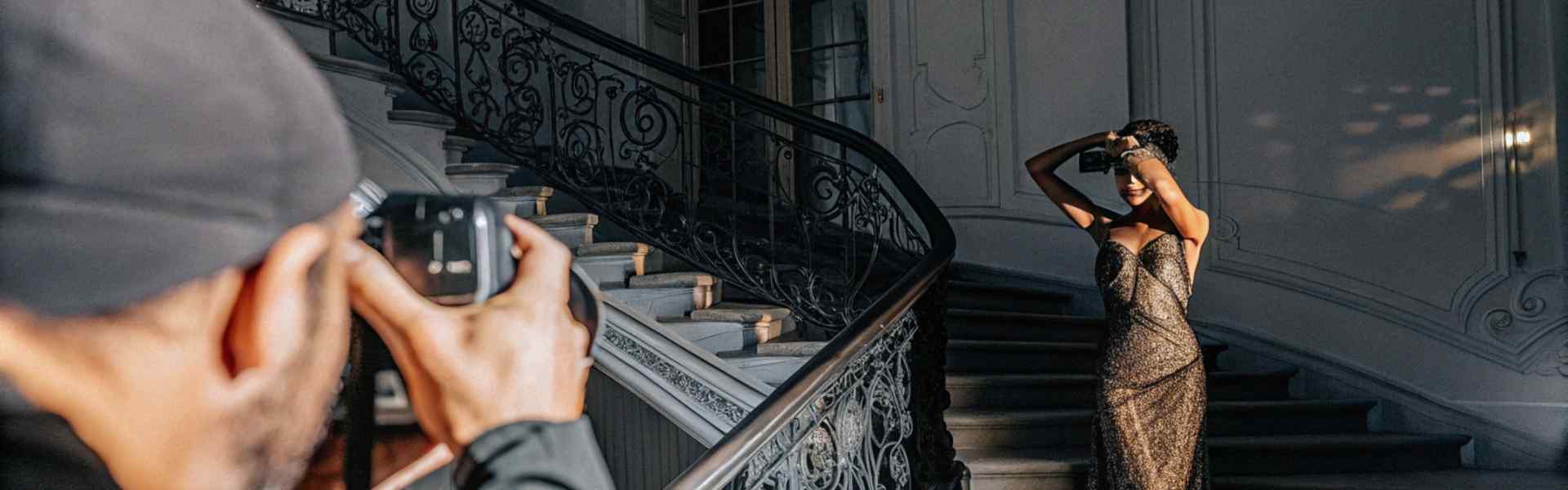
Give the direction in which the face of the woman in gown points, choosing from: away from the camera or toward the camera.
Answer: toward the camera

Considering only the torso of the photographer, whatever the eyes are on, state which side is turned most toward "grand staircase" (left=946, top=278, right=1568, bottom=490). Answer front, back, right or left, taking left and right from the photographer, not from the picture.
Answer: front

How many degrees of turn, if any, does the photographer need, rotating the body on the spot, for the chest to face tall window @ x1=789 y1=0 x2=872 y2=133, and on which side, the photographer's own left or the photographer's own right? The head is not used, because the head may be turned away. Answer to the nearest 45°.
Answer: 0° — they already face it

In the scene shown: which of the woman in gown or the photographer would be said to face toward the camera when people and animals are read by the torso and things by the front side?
the woman in gown

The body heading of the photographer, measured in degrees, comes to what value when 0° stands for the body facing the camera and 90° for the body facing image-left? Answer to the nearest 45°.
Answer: approximately 225°

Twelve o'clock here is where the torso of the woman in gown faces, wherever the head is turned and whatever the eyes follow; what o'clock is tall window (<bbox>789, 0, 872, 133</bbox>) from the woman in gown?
The tall window is roughly at 5 o'clock from the woman in gown.

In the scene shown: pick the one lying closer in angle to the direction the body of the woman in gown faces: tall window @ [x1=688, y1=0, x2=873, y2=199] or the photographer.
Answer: the photographer

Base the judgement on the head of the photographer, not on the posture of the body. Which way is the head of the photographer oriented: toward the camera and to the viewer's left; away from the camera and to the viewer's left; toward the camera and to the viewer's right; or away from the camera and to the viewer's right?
away from the camera and to the viewer's right

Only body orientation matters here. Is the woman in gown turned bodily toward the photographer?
yes

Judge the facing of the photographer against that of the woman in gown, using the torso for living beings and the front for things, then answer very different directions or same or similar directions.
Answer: very different directions

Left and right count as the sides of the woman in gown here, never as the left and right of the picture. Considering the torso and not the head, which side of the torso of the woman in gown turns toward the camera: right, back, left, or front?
front

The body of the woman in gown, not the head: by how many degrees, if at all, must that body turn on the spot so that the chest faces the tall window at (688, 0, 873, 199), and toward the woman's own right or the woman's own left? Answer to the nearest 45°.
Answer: approximately 135° to the woman's own right
